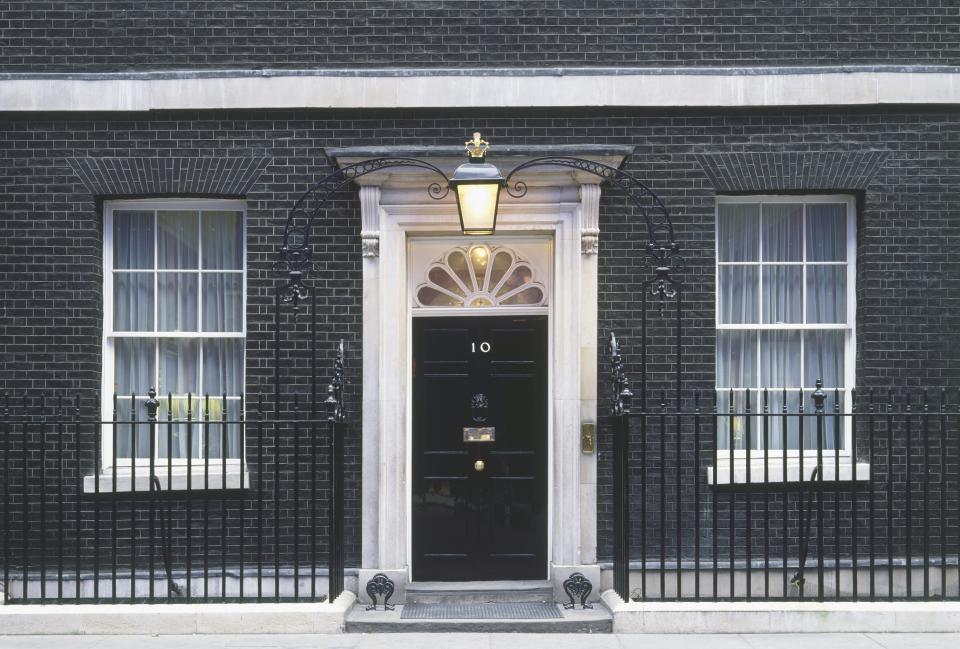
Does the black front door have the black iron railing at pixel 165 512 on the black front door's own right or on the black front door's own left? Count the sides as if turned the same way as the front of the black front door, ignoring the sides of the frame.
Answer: on the black front door's own right

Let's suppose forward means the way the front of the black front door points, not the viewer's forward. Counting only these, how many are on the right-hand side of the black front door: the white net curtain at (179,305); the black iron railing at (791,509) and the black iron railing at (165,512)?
2

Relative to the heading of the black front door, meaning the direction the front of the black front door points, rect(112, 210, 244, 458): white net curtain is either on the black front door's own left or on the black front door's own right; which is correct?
on the black front door's own right

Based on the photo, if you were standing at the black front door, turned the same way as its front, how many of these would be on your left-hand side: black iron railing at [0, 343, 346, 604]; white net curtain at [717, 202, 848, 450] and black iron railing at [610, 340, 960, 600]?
2

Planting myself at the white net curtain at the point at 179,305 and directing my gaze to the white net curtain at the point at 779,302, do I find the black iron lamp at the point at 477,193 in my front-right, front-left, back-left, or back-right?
front-right

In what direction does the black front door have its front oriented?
toward the camera

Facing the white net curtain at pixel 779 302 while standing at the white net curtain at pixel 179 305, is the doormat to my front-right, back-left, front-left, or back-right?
front-right

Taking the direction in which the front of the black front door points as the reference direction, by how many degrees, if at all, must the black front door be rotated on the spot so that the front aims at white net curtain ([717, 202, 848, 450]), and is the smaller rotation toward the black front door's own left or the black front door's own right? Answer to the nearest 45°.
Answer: approximately 90° to the black front door's own left

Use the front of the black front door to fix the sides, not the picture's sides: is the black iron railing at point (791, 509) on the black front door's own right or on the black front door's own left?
on the black front door's own left

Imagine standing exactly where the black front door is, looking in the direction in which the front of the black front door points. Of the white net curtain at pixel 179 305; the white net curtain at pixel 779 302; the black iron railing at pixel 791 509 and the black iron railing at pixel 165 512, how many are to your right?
2
